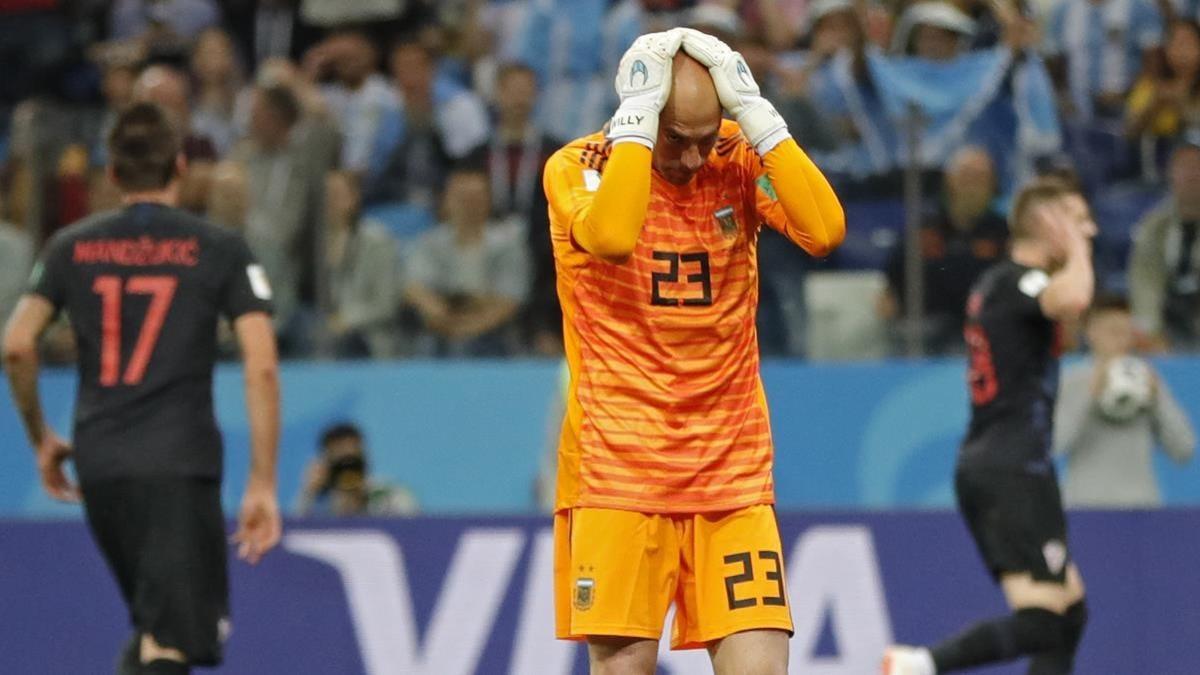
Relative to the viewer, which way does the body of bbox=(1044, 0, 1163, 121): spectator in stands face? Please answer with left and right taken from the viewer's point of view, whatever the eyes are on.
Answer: facing the viewer

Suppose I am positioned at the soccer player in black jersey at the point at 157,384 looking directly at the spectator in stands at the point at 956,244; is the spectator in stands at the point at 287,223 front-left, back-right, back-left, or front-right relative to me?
front-left

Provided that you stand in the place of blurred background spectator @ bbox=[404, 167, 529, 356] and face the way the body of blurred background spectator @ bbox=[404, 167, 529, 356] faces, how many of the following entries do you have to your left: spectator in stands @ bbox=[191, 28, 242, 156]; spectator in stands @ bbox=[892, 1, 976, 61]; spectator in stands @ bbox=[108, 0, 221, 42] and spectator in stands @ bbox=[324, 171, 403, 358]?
1

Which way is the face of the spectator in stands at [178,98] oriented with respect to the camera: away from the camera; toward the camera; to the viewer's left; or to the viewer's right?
toward the camera

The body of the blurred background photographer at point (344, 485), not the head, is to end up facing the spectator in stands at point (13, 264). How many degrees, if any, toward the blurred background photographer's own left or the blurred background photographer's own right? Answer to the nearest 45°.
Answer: approximately 135° to the blurred background photographer's own right

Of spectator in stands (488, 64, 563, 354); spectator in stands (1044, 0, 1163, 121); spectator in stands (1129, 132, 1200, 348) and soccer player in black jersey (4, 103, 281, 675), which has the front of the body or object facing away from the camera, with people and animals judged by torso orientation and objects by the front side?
the soccer player in black jersey

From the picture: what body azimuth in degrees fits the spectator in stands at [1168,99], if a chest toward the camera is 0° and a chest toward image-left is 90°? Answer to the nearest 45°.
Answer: approximately 0°

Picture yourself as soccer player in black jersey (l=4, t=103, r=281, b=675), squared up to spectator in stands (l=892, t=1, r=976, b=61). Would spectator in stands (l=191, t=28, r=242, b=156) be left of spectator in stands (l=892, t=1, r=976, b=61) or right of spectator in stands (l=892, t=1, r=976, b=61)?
left

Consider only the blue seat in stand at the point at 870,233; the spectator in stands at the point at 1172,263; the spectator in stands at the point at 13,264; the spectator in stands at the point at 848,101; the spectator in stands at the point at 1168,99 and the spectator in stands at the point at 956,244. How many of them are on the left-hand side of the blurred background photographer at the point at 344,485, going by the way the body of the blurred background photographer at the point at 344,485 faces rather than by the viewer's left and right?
5

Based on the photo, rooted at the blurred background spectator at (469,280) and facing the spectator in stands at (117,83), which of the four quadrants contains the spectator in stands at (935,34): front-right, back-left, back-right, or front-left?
back-right

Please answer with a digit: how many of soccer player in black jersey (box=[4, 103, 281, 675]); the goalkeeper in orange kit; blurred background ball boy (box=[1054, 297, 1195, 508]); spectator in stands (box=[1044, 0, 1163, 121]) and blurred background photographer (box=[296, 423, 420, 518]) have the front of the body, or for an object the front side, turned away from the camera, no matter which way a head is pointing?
1

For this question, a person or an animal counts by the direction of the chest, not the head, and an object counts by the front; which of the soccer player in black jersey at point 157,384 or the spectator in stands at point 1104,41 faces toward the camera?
the spectator in stands

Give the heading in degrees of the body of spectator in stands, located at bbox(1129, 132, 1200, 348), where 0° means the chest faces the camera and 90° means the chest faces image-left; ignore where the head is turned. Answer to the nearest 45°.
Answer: approximately 0°

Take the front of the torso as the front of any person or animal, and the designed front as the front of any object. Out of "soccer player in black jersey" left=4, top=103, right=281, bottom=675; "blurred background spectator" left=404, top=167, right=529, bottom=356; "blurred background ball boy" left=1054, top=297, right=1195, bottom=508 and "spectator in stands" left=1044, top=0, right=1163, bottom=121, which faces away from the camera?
the soccer player in black jersey

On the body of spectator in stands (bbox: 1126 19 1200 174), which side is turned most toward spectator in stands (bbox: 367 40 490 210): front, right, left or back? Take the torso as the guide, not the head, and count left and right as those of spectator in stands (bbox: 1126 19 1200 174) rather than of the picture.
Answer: right

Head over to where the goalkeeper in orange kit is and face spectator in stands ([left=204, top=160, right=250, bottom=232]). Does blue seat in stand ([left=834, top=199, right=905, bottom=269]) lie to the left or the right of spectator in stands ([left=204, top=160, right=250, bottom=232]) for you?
right

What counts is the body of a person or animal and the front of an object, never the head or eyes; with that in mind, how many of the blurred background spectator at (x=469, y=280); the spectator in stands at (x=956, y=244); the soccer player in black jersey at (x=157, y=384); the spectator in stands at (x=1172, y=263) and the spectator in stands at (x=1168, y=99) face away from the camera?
1

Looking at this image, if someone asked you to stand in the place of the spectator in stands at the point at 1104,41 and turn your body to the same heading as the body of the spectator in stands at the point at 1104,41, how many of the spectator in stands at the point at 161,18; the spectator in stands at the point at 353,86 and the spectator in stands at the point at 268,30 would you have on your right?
3

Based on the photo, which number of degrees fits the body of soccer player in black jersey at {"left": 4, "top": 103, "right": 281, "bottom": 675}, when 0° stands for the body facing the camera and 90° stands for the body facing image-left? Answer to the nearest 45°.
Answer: approximately 180°

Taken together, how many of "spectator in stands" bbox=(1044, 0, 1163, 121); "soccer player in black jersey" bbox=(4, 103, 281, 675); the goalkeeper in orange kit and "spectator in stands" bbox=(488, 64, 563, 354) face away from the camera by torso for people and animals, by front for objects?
1
